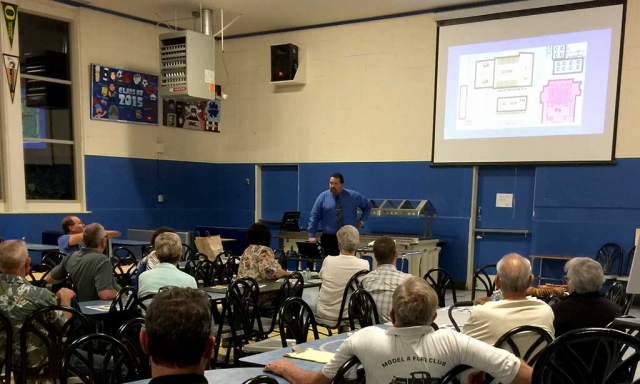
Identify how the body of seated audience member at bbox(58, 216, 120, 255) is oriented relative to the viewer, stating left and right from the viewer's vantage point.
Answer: facing to the right of the viewer

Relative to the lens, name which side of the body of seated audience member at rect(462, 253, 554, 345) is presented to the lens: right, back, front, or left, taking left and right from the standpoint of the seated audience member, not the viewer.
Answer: back

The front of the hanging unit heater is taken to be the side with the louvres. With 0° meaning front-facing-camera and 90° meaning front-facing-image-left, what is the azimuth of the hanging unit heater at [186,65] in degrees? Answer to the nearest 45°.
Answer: approximately 45°

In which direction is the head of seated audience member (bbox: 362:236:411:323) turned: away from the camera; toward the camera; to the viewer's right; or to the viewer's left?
away from the camera

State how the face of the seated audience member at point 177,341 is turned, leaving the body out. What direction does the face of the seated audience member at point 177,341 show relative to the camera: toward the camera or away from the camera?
away from the camera

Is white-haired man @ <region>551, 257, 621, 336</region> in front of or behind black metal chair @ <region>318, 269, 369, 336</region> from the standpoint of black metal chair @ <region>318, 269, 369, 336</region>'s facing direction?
behind

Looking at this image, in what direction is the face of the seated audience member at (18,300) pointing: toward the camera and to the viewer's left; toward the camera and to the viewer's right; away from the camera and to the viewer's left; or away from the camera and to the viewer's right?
away from the camera and to the viewer's right

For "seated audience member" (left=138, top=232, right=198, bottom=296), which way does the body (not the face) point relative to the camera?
away from the camera

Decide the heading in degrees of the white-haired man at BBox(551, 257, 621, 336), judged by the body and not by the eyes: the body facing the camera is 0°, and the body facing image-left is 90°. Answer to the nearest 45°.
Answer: approximately 135°

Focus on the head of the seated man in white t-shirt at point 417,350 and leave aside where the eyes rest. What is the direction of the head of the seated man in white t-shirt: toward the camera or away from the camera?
away from the camera
